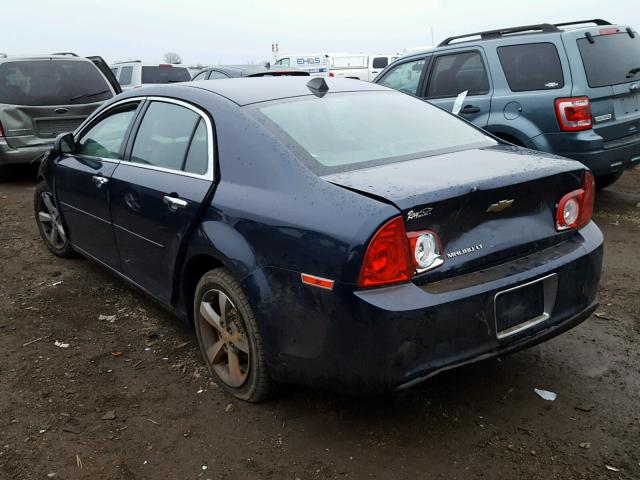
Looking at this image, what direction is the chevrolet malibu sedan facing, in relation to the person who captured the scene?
facing away from the viewer and to the left of the viewer

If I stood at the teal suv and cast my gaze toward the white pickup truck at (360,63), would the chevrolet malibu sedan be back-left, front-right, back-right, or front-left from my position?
back-left

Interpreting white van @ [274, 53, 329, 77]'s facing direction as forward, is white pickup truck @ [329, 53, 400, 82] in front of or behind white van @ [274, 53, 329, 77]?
behind

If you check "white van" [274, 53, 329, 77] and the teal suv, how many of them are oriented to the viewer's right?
0

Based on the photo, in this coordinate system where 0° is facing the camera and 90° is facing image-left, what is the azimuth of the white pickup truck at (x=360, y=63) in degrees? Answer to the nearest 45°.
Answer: approximately 270°

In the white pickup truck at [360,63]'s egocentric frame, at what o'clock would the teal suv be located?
The teal suv is roughly at 3 o'clock from the white pickup truck.

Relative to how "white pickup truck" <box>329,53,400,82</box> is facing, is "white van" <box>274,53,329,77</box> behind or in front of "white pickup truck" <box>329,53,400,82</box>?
behind

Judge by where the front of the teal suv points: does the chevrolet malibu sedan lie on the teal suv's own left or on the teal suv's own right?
on the teal suv's own left

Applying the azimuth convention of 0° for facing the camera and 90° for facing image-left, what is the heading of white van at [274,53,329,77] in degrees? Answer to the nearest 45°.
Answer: approximately 90°

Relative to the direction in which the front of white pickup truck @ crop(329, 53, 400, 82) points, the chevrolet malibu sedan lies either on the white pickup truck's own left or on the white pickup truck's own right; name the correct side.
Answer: on the white pickup truck's own right

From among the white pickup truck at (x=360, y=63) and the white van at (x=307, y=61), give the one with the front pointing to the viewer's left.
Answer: the white van at (x=307, y=61)
